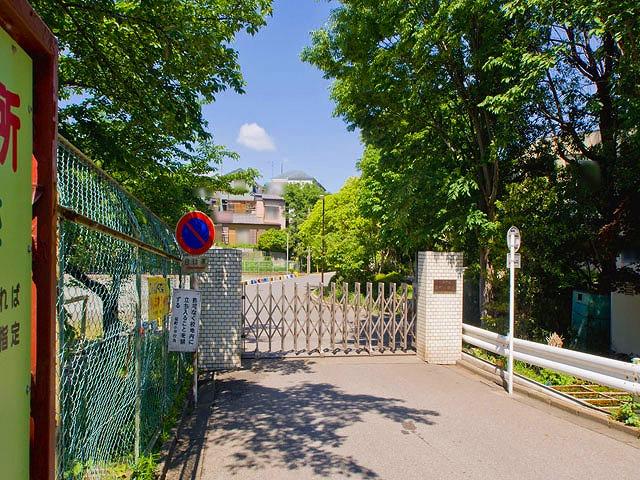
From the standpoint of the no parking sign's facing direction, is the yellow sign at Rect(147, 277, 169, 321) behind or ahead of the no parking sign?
ahead

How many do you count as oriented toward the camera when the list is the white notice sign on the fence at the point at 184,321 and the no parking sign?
2
